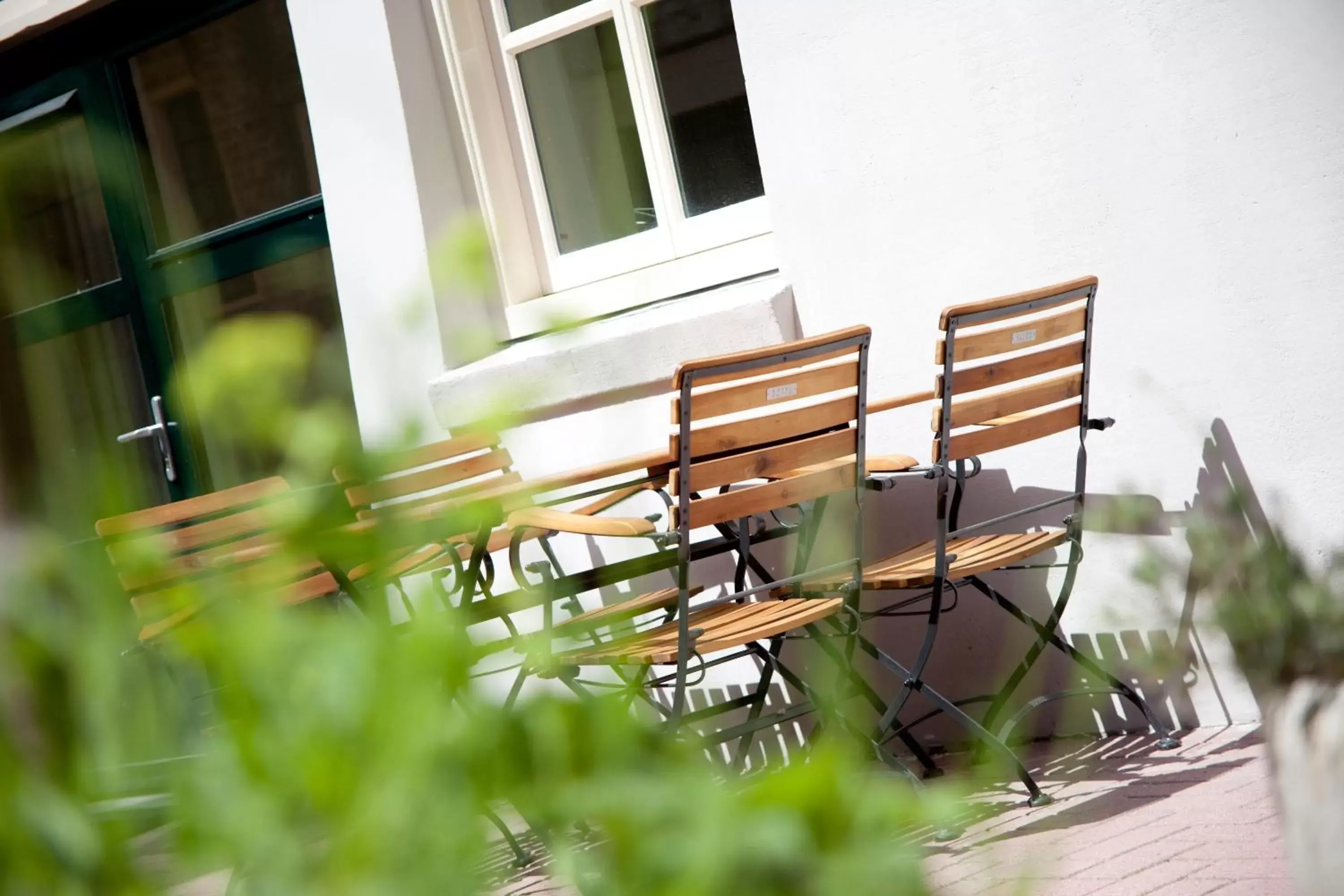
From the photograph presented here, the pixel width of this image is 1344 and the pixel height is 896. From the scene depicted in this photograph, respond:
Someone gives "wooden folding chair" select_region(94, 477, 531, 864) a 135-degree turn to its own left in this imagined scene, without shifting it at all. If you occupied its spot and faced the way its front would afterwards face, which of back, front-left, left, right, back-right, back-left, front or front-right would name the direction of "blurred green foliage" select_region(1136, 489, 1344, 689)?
front-right

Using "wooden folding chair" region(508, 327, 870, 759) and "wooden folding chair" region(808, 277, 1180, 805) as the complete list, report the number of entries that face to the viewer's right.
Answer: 0

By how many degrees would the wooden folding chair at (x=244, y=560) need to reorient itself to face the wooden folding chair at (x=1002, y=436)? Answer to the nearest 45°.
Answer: approximately 90° to its left
